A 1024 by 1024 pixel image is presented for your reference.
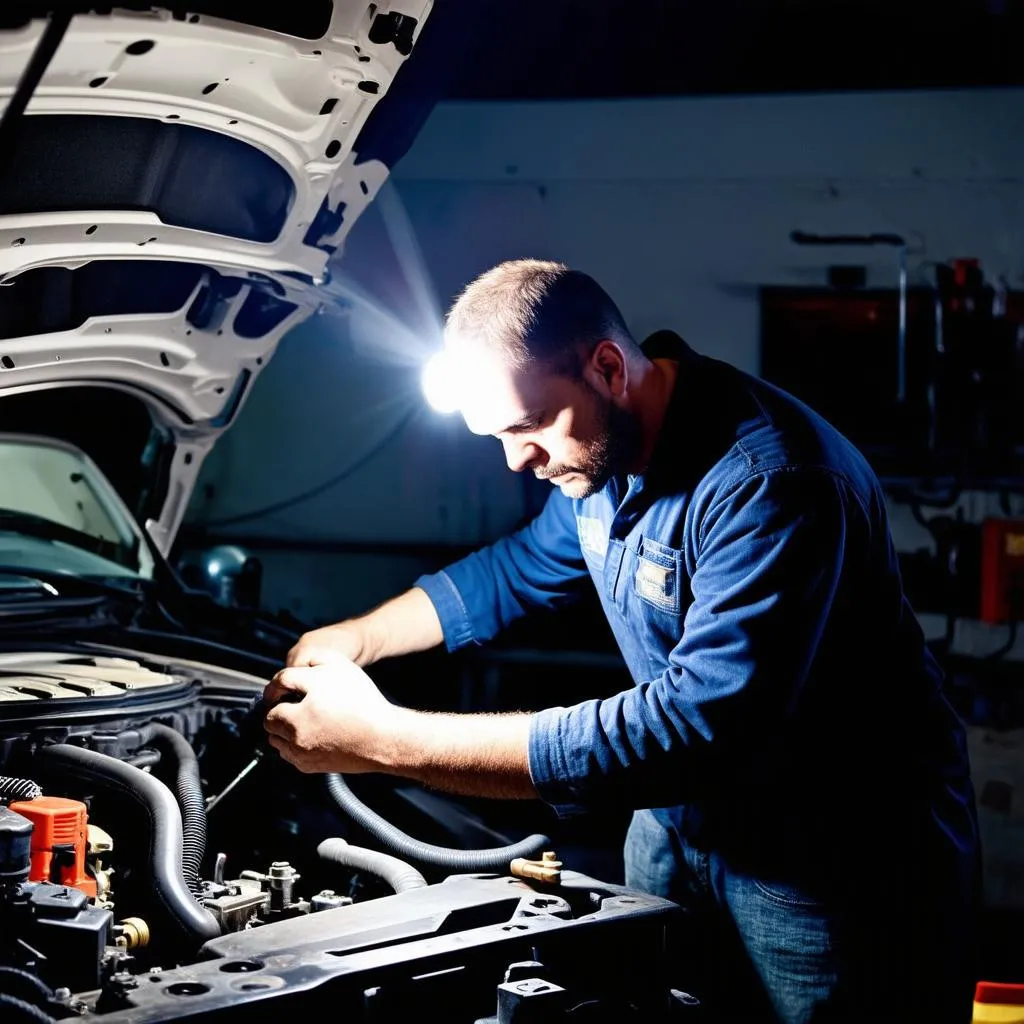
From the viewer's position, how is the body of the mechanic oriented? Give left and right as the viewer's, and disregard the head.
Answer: facing the viewer and to the left of the viewer
